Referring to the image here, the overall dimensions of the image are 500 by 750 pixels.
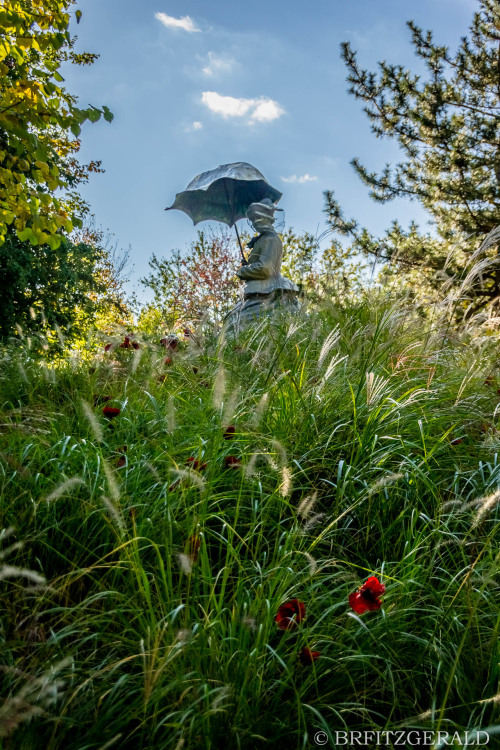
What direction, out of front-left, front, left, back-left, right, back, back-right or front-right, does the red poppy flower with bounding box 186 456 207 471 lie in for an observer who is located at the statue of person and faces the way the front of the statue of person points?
left

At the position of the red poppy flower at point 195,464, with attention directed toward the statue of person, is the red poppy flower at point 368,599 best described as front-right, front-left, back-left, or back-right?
back-right

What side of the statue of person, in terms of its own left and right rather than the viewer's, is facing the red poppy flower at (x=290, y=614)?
left

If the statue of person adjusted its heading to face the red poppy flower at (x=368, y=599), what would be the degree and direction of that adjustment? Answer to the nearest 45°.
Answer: approximately 90° to its left

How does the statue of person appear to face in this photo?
to the viewer's left

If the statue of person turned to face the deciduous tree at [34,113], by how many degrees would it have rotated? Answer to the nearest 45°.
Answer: approximately 90° to its left
